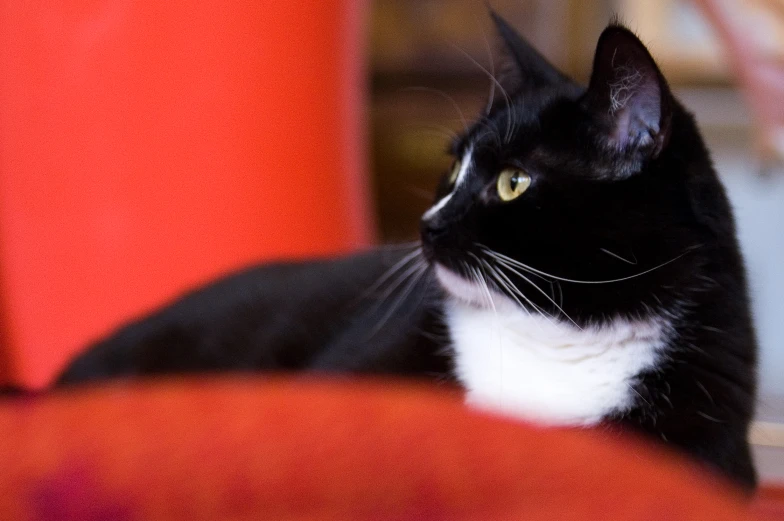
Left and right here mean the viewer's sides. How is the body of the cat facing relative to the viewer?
facing the viewer and to the right of the viewer
